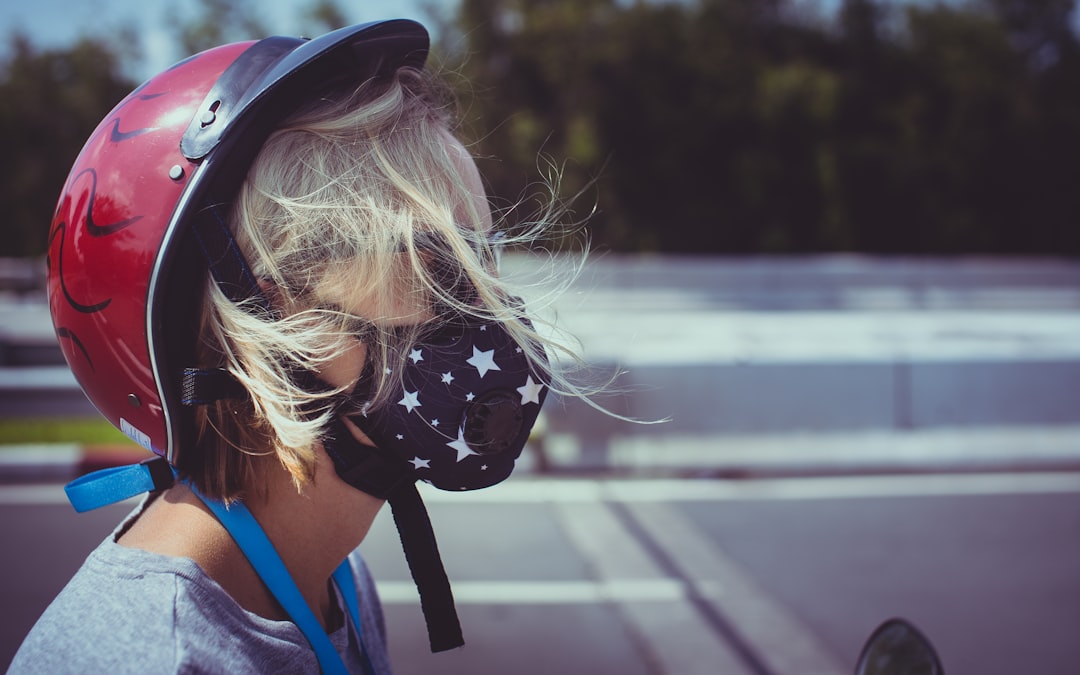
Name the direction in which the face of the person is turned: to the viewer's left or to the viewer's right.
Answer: to the viewer's right

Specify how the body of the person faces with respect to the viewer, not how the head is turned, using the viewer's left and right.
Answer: facing to the right of the viewer
